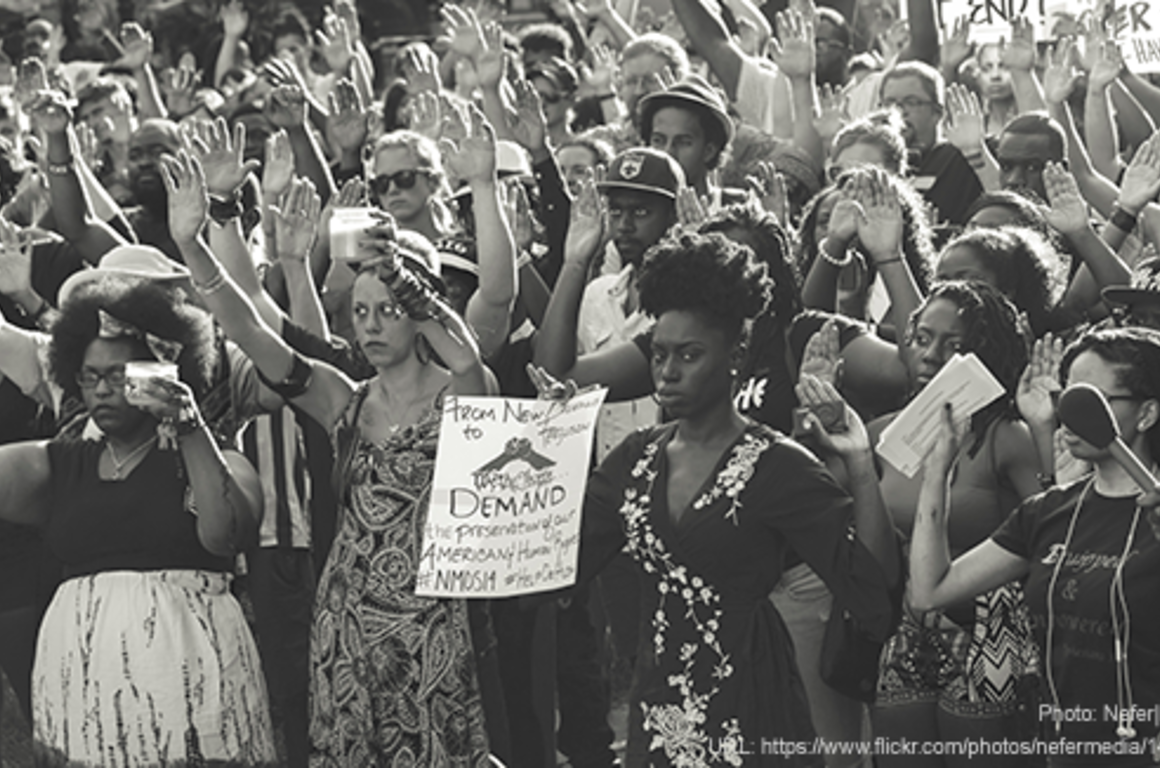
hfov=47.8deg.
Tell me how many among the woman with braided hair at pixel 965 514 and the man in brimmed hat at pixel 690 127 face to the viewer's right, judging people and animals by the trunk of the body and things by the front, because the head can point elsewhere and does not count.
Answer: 0

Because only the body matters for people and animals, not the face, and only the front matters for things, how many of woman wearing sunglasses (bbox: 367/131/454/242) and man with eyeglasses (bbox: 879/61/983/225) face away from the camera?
0

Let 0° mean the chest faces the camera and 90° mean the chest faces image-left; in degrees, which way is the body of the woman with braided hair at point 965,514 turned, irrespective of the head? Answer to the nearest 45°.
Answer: approximately 45°

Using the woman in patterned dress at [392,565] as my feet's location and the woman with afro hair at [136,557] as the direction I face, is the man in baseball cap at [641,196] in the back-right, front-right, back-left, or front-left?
back-right

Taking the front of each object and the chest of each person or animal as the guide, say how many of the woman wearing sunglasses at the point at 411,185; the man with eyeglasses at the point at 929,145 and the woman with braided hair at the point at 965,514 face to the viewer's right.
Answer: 0

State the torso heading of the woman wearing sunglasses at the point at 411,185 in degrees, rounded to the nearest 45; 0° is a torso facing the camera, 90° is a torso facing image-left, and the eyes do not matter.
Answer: approximately 45°

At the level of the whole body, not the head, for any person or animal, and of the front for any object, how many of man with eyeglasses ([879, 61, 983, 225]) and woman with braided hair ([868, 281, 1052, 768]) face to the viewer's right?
0
